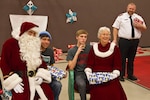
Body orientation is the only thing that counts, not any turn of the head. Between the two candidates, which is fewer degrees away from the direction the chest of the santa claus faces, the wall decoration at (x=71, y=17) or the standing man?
the standing man

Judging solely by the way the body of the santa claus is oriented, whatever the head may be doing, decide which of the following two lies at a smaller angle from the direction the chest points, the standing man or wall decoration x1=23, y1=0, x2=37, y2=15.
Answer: the standing man

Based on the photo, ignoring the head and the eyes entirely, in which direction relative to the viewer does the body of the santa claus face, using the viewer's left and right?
facing the viewer and to the right of the viewer

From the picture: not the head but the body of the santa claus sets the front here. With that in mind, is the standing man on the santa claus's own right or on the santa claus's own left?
on the santa claus's own left

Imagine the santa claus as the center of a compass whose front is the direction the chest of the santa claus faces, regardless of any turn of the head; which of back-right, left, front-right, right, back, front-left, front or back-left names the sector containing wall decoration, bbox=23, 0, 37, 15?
back-left
